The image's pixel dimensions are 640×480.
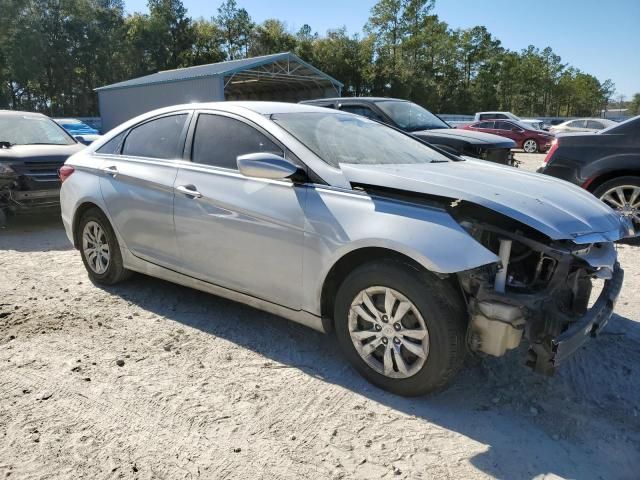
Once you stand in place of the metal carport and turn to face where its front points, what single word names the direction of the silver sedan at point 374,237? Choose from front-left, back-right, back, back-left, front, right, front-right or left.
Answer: front-right

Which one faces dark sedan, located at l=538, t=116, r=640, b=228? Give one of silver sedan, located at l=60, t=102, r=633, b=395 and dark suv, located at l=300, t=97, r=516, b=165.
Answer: dark suv, located at l=300, t=97, r=516, b=165

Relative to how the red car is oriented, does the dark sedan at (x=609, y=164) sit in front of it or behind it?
in front

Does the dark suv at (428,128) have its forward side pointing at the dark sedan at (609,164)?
yes

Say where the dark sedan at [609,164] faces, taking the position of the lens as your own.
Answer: facing to the right of the viewer

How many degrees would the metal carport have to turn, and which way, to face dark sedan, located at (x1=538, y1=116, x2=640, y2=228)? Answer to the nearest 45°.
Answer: approximately 45° to its right

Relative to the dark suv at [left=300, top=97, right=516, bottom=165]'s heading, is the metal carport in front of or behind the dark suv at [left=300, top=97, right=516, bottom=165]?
behind

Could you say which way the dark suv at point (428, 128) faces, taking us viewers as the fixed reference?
facing the viewer and to the right of the viewer

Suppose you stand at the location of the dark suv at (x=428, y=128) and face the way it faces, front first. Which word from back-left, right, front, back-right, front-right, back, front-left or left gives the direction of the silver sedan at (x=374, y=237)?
front-right

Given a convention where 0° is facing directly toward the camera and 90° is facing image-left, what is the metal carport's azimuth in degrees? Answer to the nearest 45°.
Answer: approximately 315°

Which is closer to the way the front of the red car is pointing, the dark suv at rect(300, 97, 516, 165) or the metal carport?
the dark suv

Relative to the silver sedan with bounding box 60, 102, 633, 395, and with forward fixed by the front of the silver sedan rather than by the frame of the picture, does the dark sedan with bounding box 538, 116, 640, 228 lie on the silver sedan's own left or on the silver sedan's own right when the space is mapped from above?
on the silver sedan's own left
